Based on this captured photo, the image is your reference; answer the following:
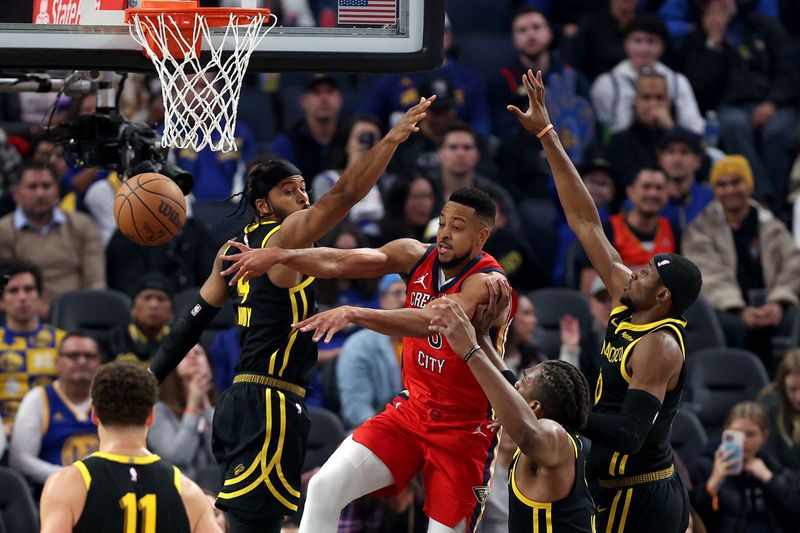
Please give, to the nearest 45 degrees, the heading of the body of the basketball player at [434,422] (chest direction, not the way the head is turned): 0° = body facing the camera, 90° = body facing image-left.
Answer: approximately 45°

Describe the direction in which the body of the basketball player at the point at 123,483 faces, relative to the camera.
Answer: away from the camera

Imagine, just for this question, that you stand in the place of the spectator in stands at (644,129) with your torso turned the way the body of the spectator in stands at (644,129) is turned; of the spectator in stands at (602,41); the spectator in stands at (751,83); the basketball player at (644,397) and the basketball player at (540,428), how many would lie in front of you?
2

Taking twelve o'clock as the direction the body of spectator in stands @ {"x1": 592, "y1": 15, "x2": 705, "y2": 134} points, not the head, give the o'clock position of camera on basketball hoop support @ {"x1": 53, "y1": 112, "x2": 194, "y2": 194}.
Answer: The camera on basketball hoop support is roughly at 1 o'clock from the spectator in stands.

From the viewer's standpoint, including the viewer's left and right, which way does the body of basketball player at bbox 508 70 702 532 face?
facing to the left of the viewer

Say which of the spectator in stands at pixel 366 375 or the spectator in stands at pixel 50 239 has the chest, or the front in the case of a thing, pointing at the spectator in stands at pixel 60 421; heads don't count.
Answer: the spectator in stands at pixel 50 239

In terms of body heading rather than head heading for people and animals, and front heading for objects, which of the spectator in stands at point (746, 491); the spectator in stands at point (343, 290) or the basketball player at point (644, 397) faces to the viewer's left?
the basketball player
